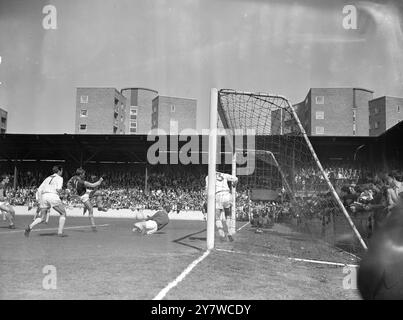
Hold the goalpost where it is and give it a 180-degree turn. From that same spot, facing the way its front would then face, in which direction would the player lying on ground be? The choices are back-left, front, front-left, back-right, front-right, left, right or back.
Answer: back

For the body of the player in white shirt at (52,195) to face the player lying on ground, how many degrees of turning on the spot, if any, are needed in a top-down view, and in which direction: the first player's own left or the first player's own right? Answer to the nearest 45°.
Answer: approximately 45° to the first player's own right

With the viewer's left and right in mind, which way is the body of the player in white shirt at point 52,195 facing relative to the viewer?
facing away from the viewer and to the right of the viewer

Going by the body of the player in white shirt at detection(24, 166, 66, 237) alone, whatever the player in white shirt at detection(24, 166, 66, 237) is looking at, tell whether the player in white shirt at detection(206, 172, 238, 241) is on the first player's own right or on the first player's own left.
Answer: on the first player's own right

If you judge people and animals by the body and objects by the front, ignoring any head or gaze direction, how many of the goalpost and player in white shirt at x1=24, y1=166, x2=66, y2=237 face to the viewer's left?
1

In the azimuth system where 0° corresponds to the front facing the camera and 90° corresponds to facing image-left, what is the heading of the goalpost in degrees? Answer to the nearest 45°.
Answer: approximately 90°

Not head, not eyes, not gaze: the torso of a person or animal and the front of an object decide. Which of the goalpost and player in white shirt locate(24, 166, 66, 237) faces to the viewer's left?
the goalpost

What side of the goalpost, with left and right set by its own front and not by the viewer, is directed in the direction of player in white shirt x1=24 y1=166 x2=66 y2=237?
front
